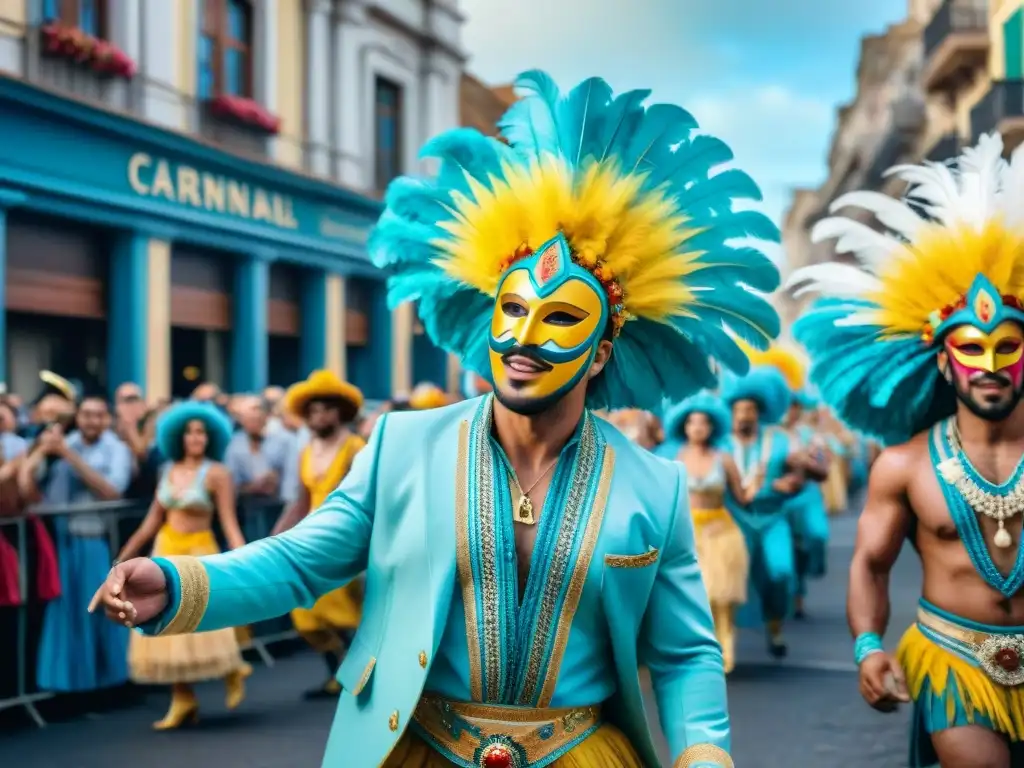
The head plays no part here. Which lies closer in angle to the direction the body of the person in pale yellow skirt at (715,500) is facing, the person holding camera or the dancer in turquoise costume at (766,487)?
the person holding camera

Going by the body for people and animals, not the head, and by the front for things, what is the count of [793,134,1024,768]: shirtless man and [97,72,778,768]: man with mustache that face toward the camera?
2

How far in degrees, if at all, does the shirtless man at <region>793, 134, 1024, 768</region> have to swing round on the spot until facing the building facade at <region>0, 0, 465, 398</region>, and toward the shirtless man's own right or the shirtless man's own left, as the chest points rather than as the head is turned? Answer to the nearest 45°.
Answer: approximately 135° to the shirtless man's own right

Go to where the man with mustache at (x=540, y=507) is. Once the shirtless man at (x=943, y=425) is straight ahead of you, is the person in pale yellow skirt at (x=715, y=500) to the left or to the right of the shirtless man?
left

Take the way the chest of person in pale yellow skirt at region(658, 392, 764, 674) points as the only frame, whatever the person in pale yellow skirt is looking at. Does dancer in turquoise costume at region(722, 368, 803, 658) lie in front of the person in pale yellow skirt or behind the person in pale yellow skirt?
behind

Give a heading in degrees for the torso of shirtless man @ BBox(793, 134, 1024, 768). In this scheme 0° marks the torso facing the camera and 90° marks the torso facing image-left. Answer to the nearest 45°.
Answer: approximately 0°

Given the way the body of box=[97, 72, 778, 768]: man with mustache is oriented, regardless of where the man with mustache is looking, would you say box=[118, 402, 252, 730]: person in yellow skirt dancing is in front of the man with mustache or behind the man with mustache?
behind
